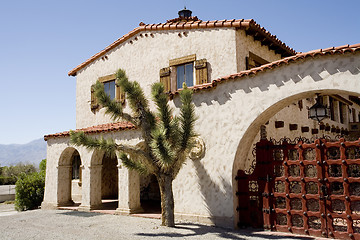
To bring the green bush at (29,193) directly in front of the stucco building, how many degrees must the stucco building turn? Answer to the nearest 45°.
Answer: approximately 90° to its right

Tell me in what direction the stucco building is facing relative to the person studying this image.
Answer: facing the viewer and to the left of the viewer

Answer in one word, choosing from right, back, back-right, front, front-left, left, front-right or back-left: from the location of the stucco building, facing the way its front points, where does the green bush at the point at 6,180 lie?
right
